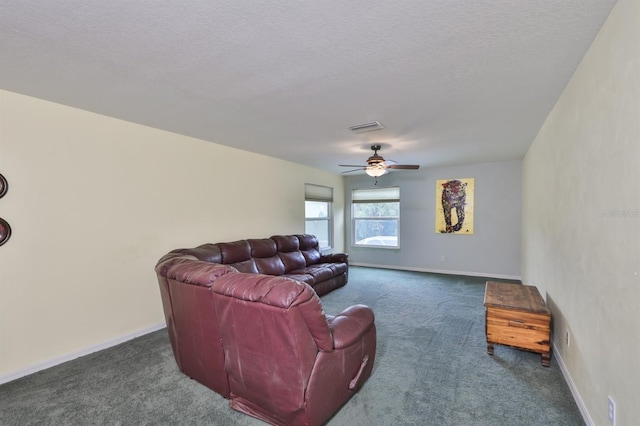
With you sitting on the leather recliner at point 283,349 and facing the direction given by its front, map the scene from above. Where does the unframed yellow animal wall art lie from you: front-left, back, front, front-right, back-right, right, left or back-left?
front

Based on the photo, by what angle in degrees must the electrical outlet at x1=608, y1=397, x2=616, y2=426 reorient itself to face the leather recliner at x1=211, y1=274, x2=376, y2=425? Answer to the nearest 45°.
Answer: approximately 45° to its left

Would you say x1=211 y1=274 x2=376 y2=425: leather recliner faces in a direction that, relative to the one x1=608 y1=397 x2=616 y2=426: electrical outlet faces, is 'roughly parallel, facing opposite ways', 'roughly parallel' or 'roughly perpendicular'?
roughly perpendicular

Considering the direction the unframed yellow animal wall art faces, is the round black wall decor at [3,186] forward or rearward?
forward

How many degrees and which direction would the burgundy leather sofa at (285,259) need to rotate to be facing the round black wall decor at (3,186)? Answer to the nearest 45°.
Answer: approximately 90° to its right

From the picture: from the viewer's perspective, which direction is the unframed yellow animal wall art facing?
toward the camera

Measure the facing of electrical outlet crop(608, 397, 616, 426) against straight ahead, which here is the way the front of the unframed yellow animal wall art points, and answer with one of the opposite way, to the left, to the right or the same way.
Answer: to the right

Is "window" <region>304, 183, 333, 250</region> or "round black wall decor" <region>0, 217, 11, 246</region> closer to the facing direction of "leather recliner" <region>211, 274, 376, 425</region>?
the window

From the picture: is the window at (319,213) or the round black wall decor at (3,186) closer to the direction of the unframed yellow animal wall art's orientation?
the round black wall decor

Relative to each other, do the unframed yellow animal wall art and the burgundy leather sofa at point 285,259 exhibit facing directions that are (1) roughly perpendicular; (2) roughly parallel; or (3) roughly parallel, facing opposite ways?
roughly perpendicular

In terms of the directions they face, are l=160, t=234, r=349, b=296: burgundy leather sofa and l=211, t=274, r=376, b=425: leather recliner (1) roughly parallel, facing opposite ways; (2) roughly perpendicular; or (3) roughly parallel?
roughly perpendicular

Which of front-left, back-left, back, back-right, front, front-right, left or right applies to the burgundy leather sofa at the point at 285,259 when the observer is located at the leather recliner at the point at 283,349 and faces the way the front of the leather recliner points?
front-left

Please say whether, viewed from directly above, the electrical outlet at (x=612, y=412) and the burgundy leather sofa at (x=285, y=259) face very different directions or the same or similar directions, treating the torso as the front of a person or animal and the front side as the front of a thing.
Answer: very different directions

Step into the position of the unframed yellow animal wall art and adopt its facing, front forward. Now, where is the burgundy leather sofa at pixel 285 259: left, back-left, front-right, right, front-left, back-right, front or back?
front-right

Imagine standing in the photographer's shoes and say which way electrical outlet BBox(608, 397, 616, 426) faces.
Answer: facing to the left of the viewer

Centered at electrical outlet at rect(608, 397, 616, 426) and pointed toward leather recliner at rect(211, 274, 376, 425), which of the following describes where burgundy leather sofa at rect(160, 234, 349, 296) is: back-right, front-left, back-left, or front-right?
front-right

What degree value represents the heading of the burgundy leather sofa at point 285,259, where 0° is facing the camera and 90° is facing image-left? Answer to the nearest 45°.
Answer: approximately 315°

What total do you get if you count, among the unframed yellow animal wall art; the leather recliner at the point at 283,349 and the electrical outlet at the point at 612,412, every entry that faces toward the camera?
1

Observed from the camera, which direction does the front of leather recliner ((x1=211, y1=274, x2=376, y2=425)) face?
facing away from the viewer and to the right of the viewer
